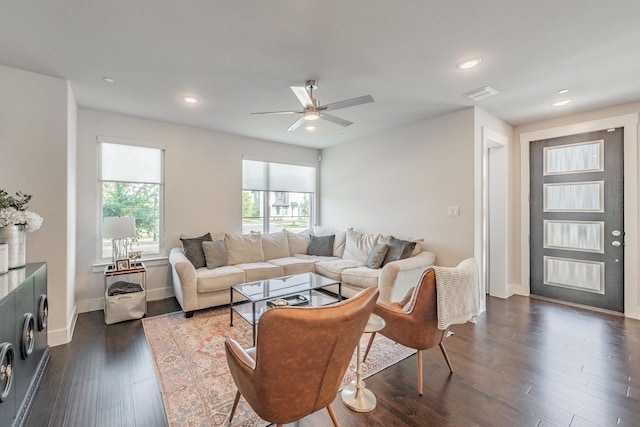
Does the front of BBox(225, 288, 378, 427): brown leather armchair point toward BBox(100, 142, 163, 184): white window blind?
yes

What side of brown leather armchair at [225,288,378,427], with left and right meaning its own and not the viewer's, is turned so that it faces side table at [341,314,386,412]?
right

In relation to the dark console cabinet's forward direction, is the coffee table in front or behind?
in front

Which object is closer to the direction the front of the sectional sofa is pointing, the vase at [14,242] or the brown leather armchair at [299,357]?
the brown leather armchair

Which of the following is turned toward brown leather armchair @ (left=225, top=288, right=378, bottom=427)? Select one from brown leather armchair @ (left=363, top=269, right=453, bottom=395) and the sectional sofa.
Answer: the sectional sofa

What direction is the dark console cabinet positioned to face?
to the viewer's right

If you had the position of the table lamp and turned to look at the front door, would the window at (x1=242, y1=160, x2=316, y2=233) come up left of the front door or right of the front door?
left

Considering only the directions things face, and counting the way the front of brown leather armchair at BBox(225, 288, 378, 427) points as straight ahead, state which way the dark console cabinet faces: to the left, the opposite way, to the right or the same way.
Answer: to the right

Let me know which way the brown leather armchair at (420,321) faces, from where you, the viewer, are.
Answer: facing away from the viewer and to the left of the viewer

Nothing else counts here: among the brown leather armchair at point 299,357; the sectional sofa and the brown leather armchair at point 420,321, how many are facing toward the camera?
1
